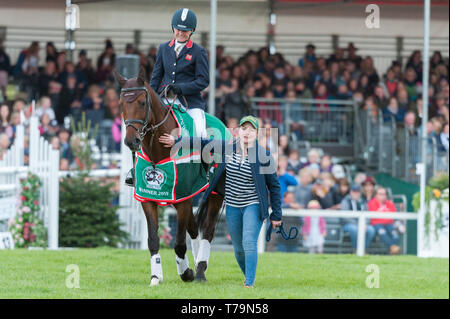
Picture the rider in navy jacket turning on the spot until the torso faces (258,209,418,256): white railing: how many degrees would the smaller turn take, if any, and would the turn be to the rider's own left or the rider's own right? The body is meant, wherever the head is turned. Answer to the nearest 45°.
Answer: approximately 180°

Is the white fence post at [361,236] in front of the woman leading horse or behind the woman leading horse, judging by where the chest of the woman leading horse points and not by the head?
behind

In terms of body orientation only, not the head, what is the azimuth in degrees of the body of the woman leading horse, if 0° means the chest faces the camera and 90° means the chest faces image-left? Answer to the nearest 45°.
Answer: approximately 0°

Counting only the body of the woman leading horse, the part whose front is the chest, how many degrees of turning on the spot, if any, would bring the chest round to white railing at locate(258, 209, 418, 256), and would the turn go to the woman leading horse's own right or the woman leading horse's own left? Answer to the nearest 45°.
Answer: approximately 180°

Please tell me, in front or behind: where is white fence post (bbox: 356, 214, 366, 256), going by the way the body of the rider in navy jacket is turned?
behind

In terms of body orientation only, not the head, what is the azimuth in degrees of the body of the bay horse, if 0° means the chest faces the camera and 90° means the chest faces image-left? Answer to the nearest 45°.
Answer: approximately 45°

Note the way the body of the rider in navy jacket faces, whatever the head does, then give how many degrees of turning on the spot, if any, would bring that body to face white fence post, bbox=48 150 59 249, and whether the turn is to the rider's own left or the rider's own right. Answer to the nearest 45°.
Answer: approximately 90° to the rider's own right

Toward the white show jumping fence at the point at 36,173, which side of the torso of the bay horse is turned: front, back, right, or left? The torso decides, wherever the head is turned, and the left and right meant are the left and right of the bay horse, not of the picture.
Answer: right

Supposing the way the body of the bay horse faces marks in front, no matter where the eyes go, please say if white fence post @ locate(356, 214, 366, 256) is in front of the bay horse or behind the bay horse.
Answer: behind

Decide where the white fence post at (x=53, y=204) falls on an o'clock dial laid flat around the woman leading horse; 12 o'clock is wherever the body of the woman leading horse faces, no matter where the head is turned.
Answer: The white fence post is roughly at 5 o'clock from the woman leading horse.

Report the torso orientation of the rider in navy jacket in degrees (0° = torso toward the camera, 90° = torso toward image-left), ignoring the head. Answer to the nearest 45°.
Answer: approximately 45°
